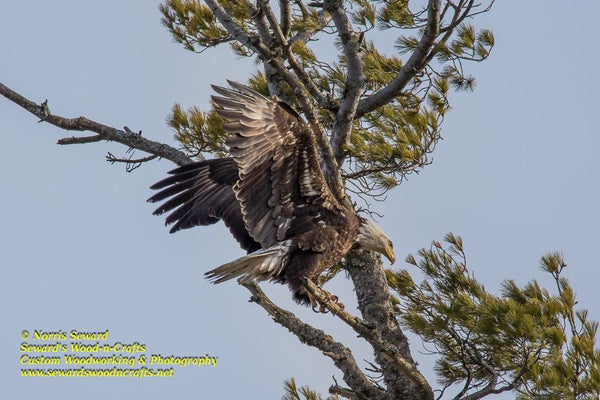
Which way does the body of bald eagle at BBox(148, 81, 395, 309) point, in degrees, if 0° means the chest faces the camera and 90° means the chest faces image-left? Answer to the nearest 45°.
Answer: approximately 270°
